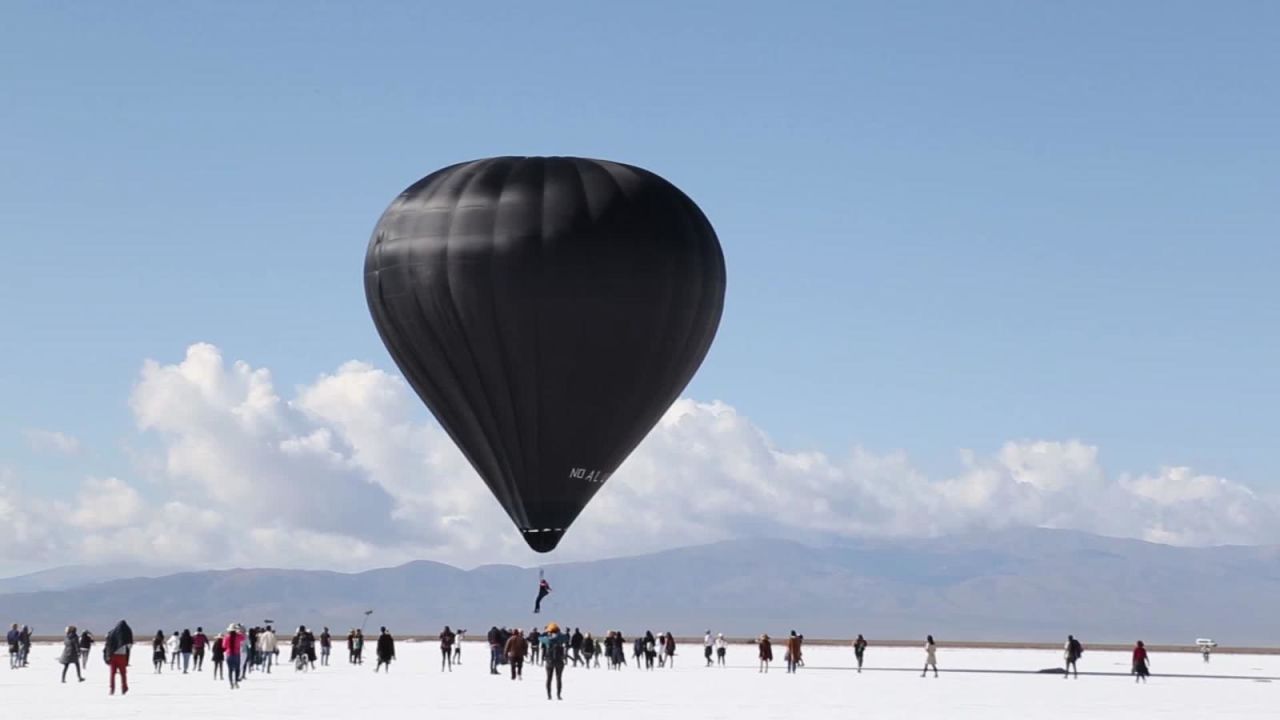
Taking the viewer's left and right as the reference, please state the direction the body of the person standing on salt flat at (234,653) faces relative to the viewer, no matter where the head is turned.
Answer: facing away from the viewer
